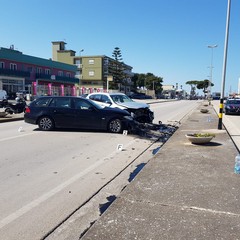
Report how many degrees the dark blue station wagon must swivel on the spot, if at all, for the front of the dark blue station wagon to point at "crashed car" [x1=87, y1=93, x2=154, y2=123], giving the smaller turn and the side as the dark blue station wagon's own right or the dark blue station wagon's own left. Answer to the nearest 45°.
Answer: approximately 45° to the dark blue station wagon's own left

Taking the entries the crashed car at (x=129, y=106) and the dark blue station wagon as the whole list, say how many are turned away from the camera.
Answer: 0

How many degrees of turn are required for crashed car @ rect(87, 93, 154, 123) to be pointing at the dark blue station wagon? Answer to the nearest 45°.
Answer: approximately 90° to its right

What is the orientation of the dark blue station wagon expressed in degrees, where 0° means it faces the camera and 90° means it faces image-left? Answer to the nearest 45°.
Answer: approximately 270°
